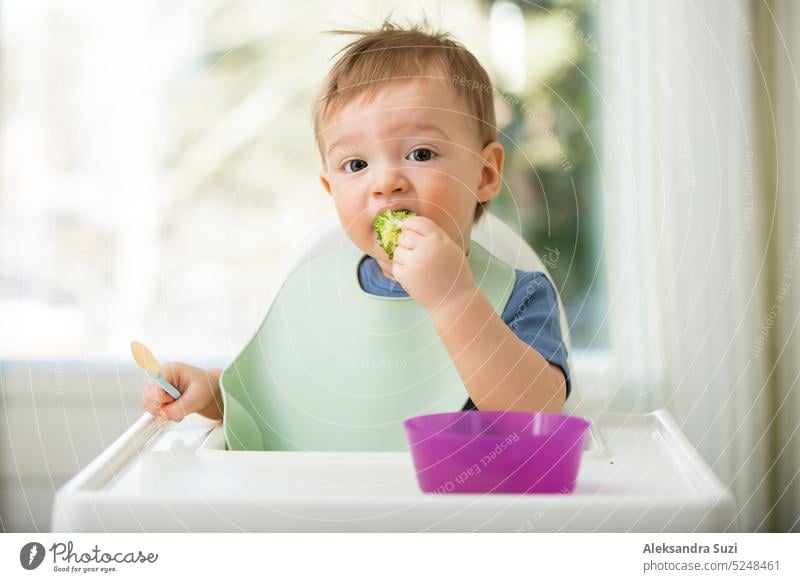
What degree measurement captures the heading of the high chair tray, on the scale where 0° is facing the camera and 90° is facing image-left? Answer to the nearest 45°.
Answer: approximately 0°
